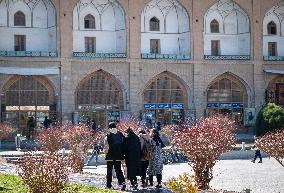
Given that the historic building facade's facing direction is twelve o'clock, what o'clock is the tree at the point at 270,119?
The tree is roughly at 10 o'clock from the historic building facade.

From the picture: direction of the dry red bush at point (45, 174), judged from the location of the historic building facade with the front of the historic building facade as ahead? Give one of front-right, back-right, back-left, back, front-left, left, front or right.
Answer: front

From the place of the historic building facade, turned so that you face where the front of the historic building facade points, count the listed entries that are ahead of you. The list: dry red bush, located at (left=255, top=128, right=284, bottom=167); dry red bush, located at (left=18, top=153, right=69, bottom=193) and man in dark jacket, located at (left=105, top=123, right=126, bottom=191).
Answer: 3

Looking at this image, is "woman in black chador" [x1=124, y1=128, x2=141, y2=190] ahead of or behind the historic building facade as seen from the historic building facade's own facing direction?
ahead

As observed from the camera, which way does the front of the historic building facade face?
facing the viewer

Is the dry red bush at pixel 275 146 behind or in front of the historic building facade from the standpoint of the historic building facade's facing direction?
in front

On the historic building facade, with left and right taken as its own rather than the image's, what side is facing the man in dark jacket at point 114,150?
front

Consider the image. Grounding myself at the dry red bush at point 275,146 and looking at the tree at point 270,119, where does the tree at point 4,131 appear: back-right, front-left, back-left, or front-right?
front-left

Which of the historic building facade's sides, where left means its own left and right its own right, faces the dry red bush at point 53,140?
front

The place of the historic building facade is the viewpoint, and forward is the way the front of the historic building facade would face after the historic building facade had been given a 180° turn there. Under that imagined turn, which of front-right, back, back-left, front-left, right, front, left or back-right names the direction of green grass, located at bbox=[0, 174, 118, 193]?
back
